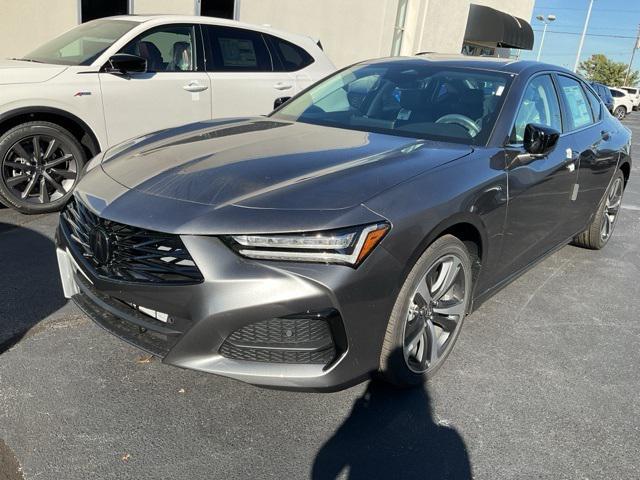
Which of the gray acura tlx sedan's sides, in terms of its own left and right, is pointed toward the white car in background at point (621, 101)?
back

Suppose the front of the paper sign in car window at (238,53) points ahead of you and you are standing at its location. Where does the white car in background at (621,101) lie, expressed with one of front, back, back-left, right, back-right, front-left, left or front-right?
back-left

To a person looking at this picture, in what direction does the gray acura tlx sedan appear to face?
facing the viewer and to the left of the viewer

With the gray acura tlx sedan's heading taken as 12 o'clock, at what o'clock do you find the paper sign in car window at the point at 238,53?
The paper sign in car window is roughly at 4 o'clock from the gray acura tlx sedan.

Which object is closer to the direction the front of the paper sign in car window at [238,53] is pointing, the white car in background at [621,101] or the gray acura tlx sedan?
the gray acura tlx sedan

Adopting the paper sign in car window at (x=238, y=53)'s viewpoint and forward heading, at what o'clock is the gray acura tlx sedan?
The gray acura tlx sedan is roughly at 12 o'clock from the paper sign in car window.

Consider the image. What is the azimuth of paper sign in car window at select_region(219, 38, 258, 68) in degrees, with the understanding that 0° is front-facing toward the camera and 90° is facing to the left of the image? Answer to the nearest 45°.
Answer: approximately 0°

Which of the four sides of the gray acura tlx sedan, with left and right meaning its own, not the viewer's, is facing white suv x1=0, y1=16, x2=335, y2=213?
right

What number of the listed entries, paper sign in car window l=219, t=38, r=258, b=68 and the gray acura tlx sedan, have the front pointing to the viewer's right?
0
